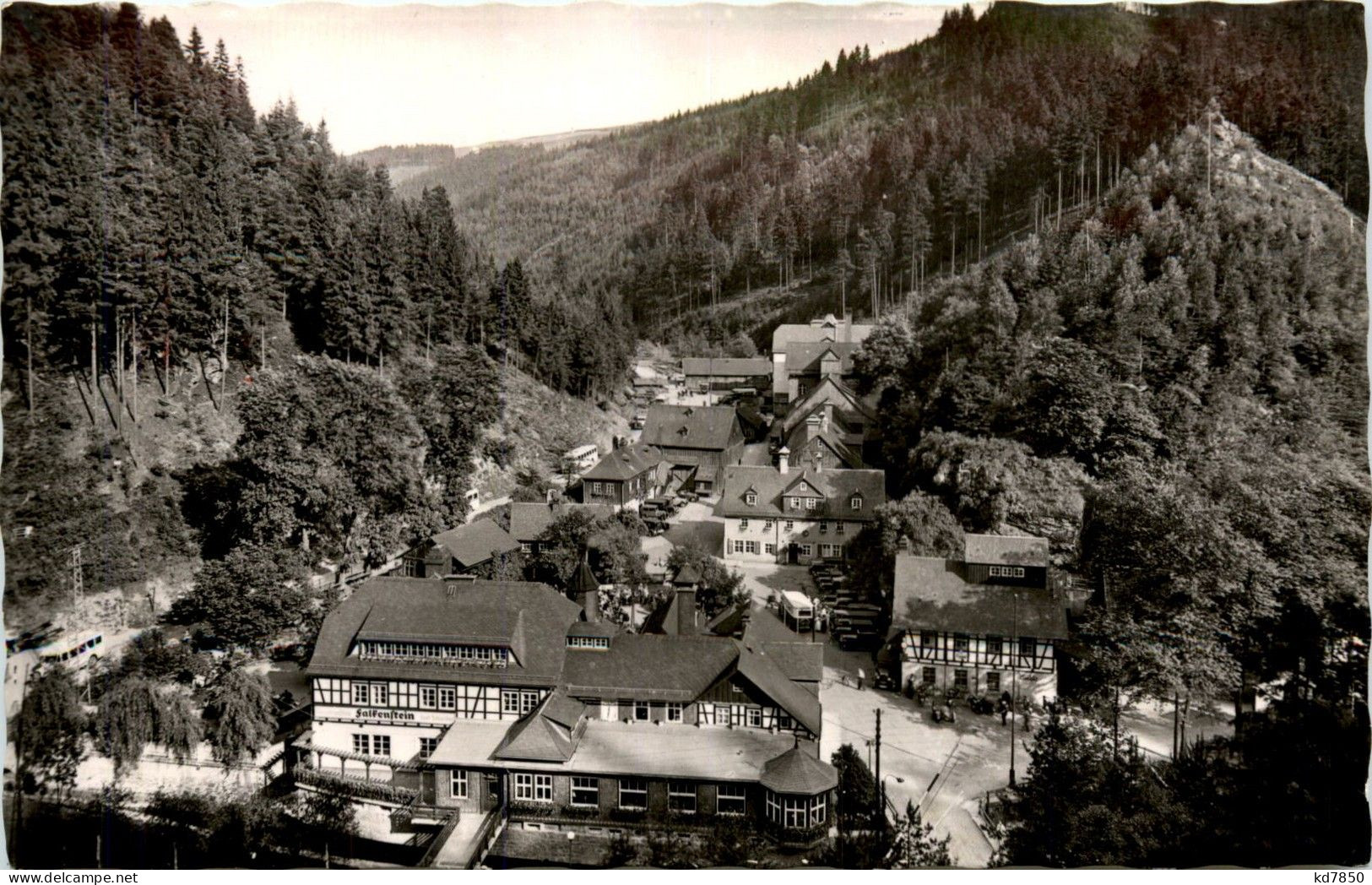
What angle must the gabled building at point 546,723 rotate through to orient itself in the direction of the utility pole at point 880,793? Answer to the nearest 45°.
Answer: approximately 45° to its left

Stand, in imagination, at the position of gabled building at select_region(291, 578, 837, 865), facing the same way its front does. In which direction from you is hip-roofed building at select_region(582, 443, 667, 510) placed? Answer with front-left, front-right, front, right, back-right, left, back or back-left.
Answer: back

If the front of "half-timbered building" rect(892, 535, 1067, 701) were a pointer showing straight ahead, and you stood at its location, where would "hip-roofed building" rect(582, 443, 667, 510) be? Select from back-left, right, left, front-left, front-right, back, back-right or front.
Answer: back-right

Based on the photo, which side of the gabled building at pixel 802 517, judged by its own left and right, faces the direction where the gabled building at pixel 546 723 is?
front

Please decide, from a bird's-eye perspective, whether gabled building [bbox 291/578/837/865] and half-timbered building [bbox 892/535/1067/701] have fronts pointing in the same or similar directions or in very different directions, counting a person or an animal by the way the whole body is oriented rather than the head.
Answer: same or similar directions

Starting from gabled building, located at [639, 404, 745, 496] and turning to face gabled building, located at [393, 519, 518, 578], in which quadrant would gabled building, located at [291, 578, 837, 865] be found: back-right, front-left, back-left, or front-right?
front-left

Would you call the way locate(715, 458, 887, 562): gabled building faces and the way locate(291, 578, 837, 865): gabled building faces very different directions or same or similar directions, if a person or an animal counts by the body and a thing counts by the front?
same or similar directions

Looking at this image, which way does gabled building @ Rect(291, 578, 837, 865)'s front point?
toward the camera

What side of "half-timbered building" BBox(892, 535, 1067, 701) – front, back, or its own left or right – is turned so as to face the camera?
front

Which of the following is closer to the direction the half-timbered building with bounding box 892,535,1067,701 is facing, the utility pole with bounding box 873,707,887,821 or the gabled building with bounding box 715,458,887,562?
the utility pole

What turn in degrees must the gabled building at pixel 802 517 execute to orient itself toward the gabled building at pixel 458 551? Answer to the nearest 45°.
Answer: approximately 45° to its right

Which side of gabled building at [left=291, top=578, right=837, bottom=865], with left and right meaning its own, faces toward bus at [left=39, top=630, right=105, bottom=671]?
right

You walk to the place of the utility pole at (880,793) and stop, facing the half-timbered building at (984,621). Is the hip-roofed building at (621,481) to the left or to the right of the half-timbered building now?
left
